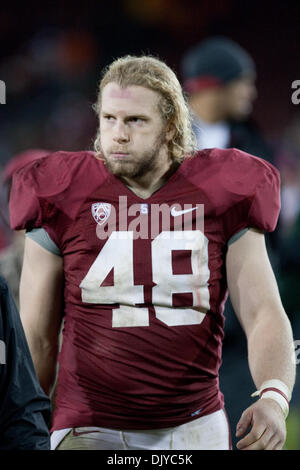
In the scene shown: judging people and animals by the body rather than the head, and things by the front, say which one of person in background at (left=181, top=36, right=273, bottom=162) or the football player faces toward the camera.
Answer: the football player

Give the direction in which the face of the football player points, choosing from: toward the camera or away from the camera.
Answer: toward the camera

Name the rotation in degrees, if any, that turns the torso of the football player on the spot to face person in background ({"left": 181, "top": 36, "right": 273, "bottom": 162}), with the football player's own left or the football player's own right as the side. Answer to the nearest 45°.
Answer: approximately 180°

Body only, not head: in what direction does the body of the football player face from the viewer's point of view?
toward the camera
